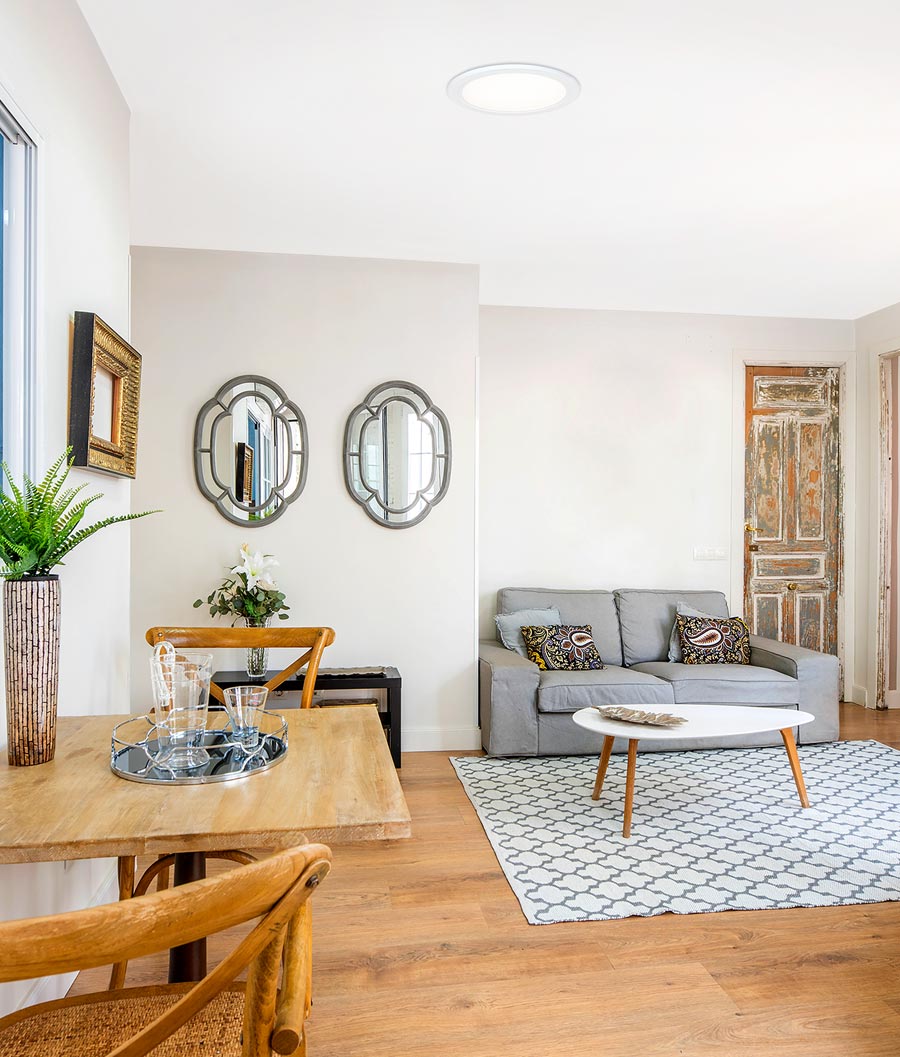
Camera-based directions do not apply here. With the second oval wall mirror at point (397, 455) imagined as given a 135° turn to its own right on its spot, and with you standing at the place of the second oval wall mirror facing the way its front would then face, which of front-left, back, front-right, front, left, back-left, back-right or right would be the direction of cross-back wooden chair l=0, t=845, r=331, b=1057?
back-left

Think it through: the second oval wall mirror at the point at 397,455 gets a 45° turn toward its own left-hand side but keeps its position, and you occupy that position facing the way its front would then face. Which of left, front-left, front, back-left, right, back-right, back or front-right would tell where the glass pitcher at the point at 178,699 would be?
front-right

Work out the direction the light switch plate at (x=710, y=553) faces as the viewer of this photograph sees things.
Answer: facing the viewer

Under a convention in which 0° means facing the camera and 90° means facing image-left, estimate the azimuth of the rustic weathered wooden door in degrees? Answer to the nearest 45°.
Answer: approximately 0°

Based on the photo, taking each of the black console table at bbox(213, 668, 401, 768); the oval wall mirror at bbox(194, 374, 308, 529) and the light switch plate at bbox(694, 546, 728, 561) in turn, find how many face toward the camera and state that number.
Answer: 3

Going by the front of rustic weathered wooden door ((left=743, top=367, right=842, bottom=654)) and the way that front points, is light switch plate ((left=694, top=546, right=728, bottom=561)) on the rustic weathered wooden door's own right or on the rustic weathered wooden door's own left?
on the rustic weathered wooden door's own right

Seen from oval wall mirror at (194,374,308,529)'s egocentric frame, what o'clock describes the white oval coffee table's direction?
The white oval coffee table is roughly at 10 o'clock from the oval wall mirror.

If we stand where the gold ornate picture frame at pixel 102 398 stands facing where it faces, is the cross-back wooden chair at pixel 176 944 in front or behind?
in front

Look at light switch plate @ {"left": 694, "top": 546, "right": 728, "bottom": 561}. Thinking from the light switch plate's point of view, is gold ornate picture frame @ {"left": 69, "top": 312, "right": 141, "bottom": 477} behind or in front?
in front

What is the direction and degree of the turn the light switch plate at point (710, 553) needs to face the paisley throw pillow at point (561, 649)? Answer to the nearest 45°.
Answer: approximately 45° to its right

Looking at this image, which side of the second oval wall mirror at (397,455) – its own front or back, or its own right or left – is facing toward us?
front

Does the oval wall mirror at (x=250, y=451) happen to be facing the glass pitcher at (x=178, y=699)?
yes

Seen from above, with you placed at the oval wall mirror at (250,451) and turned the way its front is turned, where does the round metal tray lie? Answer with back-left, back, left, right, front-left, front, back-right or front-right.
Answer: front

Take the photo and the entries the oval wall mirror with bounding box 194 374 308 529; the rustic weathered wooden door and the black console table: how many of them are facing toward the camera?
3

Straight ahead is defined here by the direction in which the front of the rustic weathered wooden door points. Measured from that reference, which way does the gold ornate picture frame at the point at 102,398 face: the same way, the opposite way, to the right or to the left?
to the left

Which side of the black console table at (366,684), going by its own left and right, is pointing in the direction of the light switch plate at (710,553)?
left
